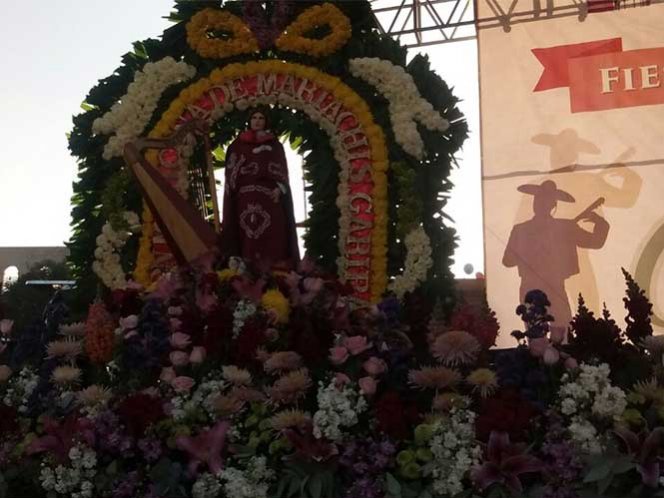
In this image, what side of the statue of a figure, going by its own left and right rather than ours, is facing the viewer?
front

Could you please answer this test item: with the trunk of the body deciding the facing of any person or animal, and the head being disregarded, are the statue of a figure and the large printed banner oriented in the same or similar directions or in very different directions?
same or similar directions

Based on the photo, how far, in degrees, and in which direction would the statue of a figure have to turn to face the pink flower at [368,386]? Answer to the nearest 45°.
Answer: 0° — it already faces it

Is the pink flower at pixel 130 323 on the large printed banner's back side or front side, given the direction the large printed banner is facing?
on the front side

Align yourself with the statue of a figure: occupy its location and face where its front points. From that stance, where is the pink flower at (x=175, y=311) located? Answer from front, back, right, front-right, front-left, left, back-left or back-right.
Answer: front

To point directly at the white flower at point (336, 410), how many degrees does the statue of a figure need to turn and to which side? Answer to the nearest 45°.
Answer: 0° — it already faces it

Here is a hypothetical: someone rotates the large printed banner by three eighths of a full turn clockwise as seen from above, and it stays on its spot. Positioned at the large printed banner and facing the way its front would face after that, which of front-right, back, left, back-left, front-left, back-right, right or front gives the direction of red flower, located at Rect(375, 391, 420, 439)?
back-left

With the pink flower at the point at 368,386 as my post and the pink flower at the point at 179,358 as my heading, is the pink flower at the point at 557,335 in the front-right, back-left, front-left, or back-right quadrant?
back-right

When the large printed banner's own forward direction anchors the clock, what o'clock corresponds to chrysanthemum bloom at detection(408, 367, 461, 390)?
The chrysanthemum bloom is roughly at 12 o'clock from the large printed banner.

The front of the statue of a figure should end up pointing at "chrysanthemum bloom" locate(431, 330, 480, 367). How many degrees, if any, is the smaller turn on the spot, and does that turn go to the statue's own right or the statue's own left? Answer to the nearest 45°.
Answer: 0° — it already faces it

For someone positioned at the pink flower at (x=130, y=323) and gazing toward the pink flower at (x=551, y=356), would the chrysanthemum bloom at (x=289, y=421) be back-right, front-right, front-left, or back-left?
front-right

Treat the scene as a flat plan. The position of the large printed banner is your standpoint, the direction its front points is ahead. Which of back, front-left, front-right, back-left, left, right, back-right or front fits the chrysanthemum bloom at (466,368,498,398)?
front

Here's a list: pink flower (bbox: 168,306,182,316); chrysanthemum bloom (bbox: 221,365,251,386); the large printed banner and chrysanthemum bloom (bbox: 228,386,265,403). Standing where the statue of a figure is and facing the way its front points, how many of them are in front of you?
3

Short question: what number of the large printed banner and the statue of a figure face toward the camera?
2

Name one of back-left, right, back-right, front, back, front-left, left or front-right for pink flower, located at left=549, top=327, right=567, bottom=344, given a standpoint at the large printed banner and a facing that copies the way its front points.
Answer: front

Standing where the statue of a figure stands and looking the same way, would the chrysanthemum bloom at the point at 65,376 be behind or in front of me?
in front

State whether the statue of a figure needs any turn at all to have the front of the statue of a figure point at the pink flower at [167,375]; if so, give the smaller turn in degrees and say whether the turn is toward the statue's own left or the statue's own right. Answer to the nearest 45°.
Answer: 0° — it already faces it
